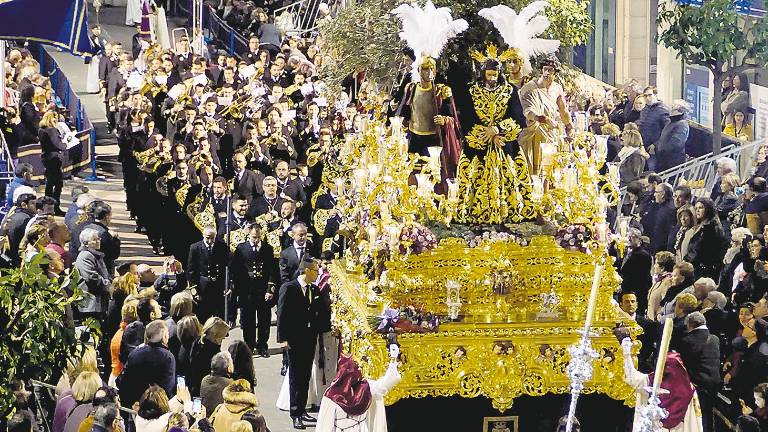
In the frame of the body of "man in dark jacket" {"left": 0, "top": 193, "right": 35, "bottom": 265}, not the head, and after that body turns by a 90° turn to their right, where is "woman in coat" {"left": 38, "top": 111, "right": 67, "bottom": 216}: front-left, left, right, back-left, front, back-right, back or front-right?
back

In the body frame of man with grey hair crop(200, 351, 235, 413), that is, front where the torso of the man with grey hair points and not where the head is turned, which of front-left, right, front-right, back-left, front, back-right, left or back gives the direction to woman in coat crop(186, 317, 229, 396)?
front-left

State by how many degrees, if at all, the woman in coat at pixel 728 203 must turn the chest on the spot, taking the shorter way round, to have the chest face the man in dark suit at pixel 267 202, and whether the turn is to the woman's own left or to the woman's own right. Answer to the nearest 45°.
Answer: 0° — they already face them

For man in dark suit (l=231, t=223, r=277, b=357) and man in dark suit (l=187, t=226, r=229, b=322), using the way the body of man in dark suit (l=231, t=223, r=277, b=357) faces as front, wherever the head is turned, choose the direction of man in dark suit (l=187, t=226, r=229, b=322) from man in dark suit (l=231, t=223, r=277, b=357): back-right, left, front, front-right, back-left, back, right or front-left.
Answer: right

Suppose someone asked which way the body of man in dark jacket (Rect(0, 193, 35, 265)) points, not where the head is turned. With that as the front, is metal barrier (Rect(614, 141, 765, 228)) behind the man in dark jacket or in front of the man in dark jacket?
in front

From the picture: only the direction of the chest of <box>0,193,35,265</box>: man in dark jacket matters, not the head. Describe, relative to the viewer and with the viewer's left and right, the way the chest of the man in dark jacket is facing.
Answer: facing to the right of the viewer

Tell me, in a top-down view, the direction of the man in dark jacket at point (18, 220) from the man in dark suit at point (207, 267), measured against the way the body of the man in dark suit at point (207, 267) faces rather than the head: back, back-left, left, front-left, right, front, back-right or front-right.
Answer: right

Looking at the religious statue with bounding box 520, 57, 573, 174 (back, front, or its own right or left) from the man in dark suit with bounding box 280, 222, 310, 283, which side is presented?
right

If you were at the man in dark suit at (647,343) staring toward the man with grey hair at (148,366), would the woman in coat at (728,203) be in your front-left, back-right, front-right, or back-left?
back-right

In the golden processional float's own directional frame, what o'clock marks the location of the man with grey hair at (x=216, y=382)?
The man with grey hair is roughly at 3 o'clock from the golden processional float.

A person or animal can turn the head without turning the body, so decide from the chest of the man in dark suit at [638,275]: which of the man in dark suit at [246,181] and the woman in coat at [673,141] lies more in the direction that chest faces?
the man in dark suit

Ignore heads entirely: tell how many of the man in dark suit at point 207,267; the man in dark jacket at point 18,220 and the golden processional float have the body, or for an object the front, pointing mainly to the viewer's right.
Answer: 1

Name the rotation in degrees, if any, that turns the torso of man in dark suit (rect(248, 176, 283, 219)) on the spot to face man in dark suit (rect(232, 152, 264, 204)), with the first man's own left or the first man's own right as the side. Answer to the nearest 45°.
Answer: approximately 180°

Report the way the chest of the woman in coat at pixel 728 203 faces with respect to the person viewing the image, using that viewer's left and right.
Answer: facing to the left of the viewer
